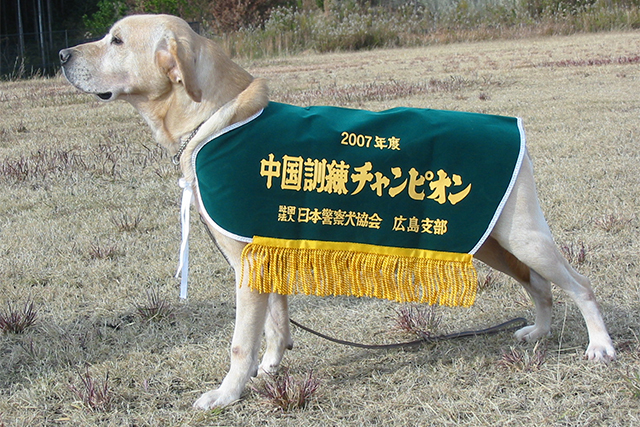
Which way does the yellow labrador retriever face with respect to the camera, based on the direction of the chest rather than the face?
to the viewer's left
